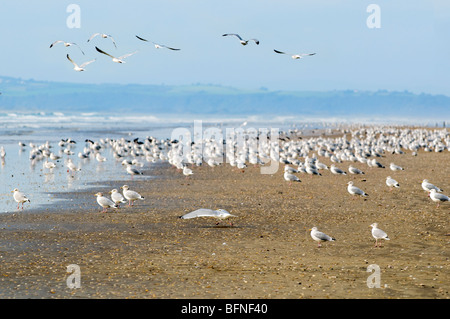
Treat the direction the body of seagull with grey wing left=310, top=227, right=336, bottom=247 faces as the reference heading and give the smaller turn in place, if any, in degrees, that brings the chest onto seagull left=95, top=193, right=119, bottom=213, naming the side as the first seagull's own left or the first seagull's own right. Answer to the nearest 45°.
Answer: approximately 45° to the first seagull's own right

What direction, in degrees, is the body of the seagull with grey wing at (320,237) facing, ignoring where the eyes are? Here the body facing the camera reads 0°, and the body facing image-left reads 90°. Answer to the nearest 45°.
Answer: approximately 90°
